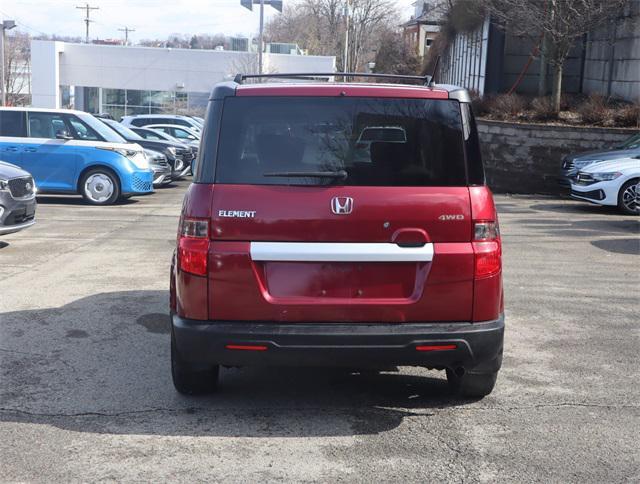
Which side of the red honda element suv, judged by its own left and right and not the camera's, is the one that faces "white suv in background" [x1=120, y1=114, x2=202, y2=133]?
front

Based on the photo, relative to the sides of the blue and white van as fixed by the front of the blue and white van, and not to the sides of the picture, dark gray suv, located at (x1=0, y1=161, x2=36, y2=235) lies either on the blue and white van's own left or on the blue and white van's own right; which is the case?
on the blue and white van's own right

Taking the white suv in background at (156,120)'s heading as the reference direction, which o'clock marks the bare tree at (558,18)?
The bare tree is roughly at 1 o'clock from the white suv in background.

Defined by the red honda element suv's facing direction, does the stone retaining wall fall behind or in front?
in front

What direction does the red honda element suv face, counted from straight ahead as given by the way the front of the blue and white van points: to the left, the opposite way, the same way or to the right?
to the left

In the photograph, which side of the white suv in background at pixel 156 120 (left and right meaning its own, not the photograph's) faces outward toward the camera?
right

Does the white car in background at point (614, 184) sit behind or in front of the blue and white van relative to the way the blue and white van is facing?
in front

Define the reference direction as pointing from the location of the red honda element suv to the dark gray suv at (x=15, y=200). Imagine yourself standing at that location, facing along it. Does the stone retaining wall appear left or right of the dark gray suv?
right

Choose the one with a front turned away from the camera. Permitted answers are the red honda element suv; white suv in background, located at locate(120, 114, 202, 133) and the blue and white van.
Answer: the red honda element suv

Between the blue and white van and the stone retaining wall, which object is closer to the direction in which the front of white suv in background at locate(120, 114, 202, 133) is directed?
the stone retaining wall

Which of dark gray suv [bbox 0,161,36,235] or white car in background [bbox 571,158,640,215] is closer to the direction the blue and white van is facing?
the white car in background

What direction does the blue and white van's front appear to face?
to the viewer's right

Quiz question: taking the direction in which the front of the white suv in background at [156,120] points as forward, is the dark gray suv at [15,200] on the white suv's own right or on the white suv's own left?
on the white suv's own right

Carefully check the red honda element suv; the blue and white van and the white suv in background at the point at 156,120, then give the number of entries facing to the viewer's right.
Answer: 2

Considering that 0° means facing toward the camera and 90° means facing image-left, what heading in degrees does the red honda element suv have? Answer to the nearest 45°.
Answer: approximately 180°

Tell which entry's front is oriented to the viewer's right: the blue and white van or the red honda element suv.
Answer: the blue and white van

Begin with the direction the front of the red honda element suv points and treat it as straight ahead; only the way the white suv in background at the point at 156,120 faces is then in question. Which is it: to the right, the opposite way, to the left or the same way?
to the right
